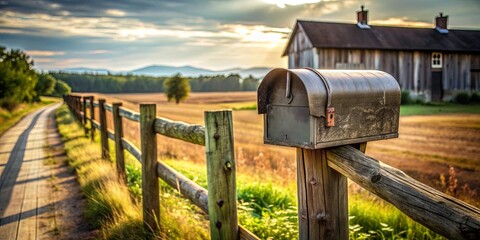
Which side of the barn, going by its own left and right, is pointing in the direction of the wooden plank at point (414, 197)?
front

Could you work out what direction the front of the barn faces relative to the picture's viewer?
facing the viewer

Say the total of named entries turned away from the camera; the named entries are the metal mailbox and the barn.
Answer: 0

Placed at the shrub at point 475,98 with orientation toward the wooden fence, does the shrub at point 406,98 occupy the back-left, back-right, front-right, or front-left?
front-right

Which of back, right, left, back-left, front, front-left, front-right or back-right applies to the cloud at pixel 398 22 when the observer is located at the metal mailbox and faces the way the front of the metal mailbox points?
back-right

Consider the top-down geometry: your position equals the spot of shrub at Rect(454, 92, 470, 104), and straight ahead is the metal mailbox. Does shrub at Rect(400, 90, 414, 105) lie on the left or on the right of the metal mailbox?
right

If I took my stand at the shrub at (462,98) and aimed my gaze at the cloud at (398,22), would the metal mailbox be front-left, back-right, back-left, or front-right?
back-left

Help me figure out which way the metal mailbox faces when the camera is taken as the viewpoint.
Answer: facing the viewer and to the left of the viewer

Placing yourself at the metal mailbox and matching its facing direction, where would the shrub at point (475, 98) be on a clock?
The shrub is roughly at 5 o'clock from the metal mailbox.
